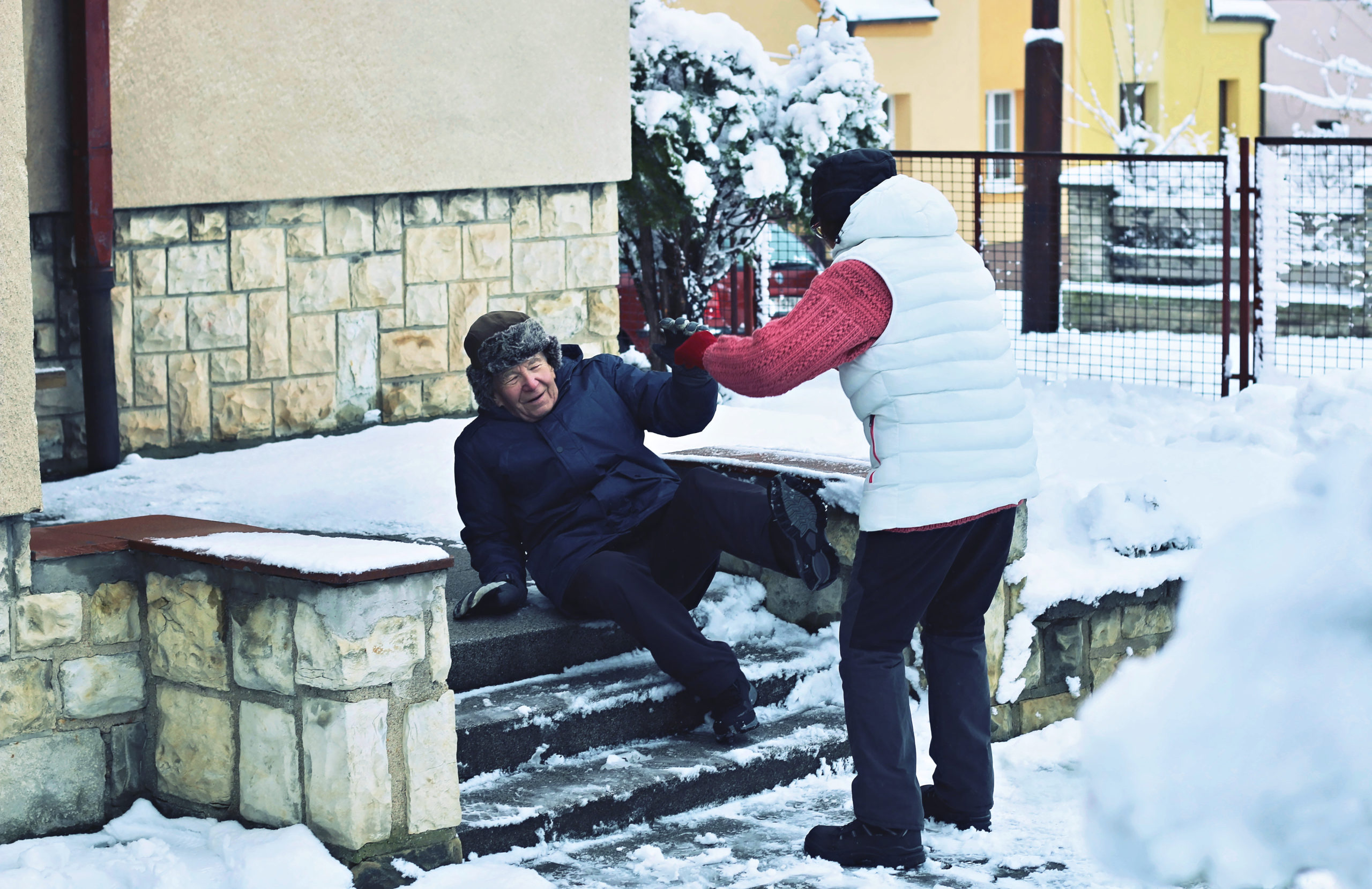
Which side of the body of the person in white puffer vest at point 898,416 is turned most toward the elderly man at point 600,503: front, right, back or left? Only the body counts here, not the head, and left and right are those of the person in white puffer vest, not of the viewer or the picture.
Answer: front

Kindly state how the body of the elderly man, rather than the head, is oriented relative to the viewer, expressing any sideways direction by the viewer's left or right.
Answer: facing the viewer and to the right of the viewer

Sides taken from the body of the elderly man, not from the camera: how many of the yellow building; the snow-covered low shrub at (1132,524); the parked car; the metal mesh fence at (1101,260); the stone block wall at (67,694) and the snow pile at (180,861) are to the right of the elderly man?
2

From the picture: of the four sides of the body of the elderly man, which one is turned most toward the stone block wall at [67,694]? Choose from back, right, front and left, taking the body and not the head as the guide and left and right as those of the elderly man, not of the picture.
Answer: right

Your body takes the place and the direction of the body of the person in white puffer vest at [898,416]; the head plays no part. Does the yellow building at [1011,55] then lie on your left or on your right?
on your right

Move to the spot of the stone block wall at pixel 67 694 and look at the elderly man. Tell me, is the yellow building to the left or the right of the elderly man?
left

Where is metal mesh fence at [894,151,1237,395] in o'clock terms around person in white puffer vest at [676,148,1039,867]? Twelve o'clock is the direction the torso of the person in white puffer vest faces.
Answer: The metal mesh fence is roughly at 2 o'clock from the person in white puffer vest.

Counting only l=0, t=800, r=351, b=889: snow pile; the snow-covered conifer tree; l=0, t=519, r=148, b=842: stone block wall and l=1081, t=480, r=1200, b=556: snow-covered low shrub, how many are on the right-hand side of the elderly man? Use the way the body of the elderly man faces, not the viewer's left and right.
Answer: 2

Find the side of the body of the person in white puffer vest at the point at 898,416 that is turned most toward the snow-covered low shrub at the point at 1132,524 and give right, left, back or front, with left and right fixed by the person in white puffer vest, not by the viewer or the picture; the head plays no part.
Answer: right

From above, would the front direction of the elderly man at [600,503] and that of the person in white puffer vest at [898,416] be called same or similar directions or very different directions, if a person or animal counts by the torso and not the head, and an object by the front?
very different directions

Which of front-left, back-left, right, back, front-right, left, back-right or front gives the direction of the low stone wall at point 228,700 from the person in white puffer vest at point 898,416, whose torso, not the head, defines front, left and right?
front-left

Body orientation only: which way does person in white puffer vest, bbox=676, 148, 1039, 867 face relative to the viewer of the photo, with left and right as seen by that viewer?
facing away from the viewer and to the left of the viewer

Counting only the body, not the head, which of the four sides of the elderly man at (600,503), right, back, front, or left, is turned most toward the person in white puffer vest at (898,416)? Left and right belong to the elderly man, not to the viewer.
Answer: front

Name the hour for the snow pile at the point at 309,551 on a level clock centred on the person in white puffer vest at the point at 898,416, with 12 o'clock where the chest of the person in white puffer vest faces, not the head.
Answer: The snow pile is roughly at 10 o'clock from the person in white puffer vest.

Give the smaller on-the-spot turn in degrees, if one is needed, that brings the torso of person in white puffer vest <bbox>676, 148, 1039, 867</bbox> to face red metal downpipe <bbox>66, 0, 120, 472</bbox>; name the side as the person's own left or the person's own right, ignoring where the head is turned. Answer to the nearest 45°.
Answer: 0° — they already face it

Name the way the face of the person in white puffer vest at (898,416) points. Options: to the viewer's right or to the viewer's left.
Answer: to the viewer's left

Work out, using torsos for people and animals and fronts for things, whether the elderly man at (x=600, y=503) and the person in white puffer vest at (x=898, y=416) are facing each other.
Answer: yes
